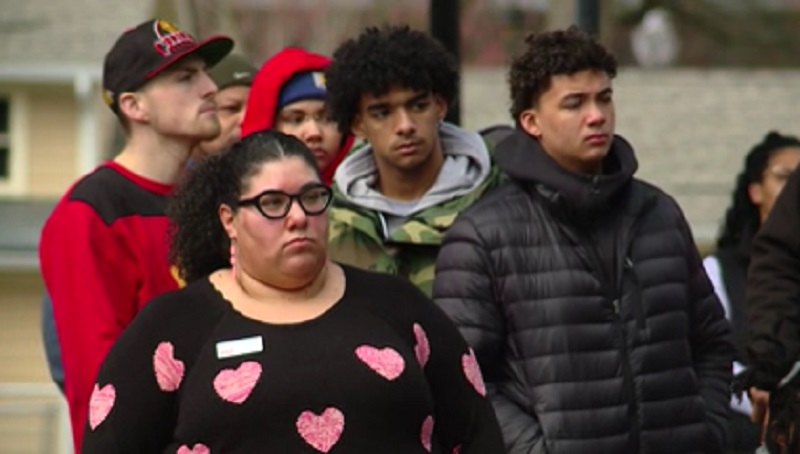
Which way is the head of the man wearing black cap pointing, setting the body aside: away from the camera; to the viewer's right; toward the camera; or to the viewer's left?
to the viewer's right

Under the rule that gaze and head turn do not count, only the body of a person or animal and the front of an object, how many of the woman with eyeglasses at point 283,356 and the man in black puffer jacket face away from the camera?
0

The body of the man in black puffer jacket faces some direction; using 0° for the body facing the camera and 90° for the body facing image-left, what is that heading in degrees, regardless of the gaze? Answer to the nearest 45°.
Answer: approximately 315°
